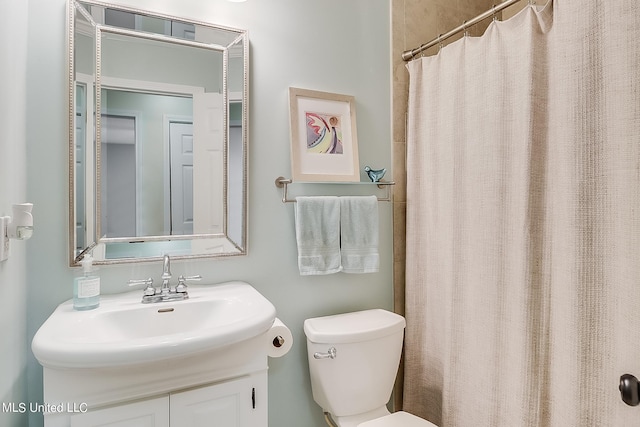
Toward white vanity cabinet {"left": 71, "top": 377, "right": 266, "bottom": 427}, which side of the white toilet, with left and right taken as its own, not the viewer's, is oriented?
right

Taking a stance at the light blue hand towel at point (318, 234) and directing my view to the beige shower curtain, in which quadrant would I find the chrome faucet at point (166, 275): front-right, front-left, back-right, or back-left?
back-right

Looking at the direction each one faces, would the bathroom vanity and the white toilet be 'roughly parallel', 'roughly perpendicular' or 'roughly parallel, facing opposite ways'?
roughly parallel

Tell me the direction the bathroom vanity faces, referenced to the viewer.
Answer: facing the viewer

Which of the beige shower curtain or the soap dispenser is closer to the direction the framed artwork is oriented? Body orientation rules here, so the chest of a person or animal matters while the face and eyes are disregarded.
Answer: the beige shower curtain

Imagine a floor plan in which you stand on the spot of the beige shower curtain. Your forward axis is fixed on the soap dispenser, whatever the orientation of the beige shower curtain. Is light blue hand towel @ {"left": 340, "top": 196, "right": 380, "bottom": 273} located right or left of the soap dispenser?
right

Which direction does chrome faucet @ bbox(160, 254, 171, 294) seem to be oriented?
toward the camera

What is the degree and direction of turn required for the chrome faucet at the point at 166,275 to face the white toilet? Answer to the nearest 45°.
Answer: approximately 90° to its left

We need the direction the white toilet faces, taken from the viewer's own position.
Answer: facing the viewer and to the right of the viewer

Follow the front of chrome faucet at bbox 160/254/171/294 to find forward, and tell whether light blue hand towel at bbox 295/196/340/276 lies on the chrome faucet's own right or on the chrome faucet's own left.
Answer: on the chrome faucet's own left

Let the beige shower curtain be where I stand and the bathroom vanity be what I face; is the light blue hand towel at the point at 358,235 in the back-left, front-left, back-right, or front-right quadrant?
front-right
